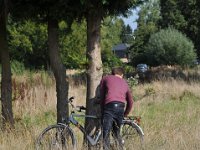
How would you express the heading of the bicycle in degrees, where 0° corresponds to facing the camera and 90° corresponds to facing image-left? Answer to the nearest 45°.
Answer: approximately 90°
